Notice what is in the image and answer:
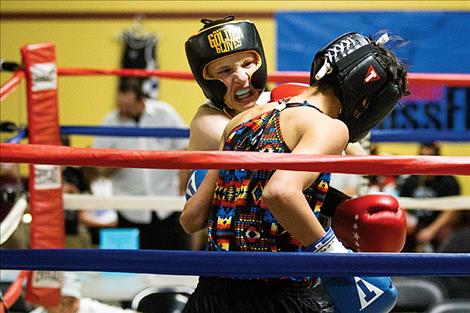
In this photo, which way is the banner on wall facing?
toward the camera

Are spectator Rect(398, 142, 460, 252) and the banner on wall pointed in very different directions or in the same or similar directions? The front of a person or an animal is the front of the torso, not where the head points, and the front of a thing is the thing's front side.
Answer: same or similar directions

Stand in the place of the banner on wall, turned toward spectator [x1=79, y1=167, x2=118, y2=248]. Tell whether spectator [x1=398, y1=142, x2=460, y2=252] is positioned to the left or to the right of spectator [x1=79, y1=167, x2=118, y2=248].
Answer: left

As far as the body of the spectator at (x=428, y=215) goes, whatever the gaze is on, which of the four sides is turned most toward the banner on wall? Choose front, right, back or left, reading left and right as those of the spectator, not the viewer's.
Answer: back

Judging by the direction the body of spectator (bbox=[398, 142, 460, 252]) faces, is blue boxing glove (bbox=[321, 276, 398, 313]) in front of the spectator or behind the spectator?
in front

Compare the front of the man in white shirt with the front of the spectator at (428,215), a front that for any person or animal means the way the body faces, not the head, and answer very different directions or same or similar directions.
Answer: same or similar directions

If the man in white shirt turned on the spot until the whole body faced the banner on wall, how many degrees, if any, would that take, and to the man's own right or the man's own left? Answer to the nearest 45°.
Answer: approximately 180°

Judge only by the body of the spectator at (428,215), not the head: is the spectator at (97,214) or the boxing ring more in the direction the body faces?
the boxing ring

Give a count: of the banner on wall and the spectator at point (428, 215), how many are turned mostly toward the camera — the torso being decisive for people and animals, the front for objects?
2

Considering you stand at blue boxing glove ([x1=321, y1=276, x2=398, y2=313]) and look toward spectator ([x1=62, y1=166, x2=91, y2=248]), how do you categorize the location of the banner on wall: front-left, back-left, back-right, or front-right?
front-right

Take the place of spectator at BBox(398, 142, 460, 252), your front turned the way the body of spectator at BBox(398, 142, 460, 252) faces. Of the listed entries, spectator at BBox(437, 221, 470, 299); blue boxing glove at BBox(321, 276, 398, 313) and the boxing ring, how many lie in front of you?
3

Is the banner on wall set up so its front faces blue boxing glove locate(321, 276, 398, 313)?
yes

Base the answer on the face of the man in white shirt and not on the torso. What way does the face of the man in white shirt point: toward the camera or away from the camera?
toward the camera

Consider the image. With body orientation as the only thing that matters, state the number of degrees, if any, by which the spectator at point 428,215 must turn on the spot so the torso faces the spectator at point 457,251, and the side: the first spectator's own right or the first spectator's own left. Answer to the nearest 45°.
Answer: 0° — they already face them

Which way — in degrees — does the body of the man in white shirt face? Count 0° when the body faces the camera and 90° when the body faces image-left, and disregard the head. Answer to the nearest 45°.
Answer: approximately 45°

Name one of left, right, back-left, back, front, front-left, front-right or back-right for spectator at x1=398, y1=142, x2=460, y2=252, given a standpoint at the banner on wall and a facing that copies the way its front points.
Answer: front

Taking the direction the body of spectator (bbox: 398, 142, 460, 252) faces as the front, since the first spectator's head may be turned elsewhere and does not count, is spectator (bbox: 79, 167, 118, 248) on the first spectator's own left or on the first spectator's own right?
on the first spectator's own right
